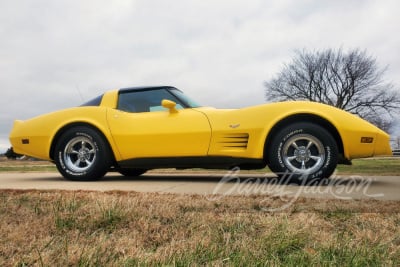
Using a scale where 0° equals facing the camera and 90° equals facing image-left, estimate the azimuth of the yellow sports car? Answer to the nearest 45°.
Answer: approximately 270°
